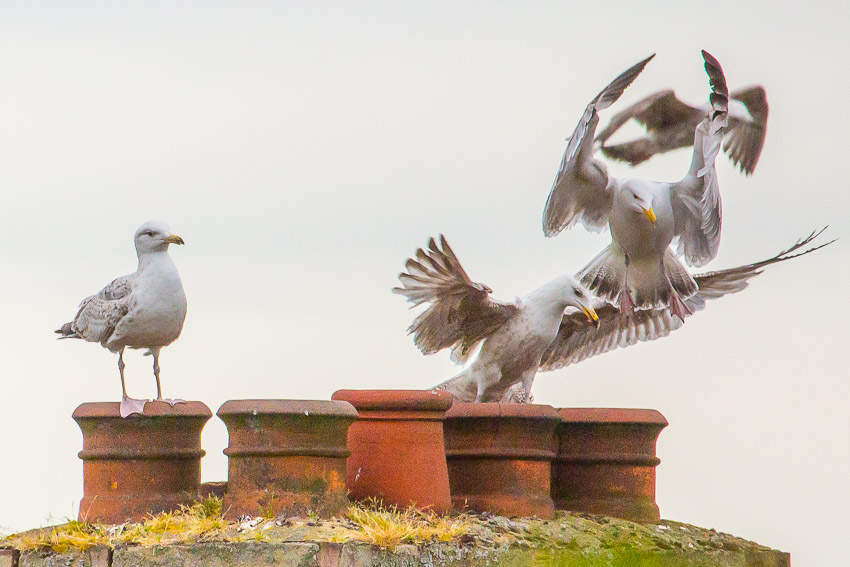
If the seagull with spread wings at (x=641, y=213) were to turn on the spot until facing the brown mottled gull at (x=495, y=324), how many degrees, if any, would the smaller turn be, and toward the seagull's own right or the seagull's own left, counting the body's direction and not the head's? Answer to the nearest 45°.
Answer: approximately 45° to the seagull's own right

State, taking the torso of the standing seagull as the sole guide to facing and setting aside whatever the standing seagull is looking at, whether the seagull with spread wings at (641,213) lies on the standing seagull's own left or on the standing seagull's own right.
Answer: on the standing seagull's own left

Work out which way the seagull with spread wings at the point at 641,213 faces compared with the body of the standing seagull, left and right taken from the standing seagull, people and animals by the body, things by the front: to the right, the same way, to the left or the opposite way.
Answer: to the right

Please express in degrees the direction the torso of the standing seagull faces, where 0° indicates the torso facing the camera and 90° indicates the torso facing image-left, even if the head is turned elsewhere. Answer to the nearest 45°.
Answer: approximately 315°

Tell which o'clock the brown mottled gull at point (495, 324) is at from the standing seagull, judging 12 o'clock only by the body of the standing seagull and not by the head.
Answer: The brown mottled gull is roughly at 10 o'clock from the standing seagull.

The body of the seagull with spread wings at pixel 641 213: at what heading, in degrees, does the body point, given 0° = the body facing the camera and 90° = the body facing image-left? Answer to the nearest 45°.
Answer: approximately 0°

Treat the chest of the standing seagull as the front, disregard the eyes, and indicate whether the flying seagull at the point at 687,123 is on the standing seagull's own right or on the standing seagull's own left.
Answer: on the standing seagull's own left
